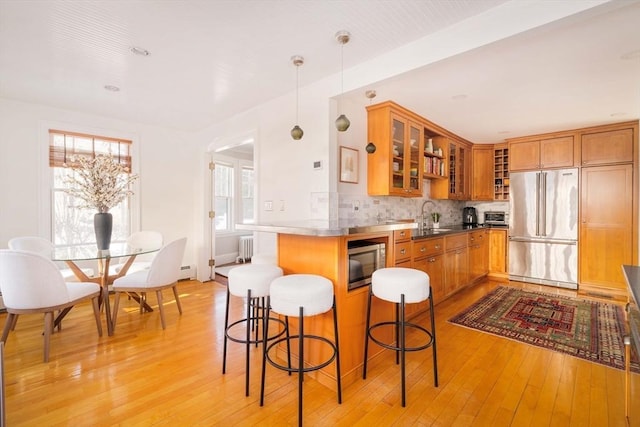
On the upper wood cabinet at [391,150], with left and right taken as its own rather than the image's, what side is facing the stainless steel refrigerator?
left

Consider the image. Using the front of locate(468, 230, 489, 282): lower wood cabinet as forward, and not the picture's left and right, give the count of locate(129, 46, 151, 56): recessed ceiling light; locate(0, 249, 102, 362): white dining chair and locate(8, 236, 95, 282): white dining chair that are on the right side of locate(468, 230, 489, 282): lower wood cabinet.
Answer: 3

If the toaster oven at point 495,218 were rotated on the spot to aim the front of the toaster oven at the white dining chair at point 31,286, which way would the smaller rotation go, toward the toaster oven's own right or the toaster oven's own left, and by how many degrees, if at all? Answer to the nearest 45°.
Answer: approximately 45° to the toaster oven's own right

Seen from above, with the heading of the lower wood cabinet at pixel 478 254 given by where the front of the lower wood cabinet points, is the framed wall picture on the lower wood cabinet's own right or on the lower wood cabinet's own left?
on the lower wood cabinet's own right

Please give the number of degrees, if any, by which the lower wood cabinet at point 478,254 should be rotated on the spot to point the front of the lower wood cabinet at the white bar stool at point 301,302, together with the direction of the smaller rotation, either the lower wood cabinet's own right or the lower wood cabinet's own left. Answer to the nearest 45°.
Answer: approximately 45° to the lower wood cabinet's own right

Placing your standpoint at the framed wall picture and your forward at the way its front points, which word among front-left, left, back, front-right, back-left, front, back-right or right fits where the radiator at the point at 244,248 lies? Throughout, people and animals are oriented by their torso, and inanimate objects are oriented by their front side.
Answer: back

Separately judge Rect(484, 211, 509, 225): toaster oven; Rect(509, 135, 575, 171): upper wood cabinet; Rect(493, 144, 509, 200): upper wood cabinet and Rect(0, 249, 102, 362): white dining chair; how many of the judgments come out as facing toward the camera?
3

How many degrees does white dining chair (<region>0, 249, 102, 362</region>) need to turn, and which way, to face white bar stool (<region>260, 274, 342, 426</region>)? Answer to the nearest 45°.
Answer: approximately 90° to its right

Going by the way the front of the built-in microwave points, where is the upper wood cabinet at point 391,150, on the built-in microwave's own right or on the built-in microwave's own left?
on the built-in microwave's own left

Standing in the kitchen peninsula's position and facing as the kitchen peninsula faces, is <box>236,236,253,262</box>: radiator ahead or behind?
behind

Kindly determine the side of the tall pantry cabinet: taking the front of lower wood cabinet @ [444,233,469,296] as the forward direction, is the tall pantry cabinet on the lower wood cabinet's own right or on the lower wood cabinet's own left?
on the lower wood cabinet's own left

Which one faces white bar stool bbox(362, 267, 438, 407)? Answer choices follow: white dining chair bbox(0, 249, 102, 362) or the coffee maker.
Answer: the coffee maker
